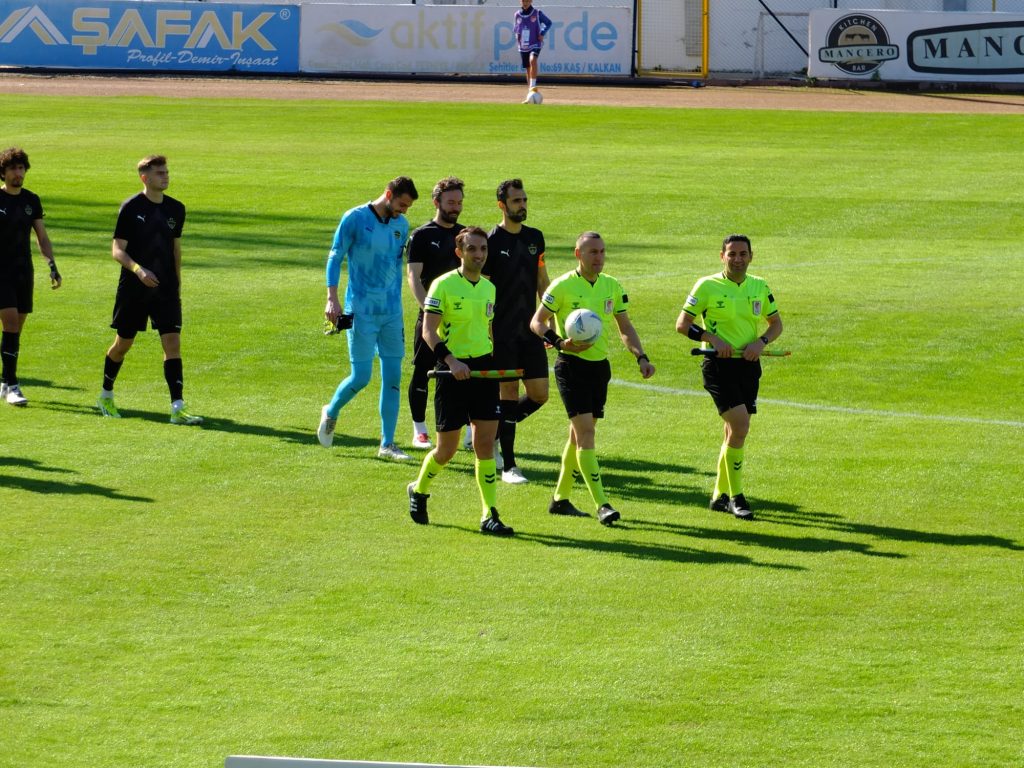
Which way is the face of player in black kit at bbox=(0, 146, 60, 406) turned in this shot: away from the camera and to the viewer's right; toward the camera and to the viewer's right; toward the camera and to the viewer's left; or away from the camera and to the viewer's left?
toward the camera and to the viewer's right

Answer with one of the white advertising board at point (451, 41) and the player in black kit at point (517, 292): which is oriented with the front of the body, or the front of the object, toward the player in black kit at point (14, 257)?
the white advertising board

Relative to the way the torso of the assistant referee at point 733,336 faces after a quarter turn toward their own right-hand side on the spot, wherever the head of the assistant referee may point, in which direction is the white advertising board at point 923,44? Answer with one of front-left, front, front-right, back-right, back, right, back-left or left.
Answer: right

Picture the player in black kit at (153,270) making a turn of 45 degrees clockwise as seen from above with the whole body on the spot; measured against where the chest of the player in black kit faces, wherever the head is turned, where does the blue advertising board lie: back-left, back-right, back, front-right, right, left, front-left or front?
back

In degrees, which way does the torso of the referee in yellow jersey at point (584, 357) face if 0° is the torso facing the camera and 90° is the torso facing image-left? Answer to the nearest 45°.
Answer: approximately 315°

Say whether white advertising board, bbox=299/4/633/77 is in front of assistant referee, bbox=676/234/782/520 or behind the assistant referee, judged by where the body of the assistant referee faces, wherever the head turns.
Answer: behind

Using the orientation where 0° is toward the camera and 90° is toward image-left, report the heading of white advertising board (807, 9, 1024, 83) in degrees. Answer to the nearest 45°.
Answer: approximately 0°

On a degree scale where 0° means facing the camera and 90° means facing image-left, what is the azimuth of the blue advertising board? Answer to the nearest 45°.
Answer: approximately 0°

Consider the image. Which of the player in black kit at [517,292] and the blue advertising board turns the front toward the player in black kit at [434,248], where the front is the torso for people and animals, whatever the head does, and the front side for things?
the blue advertising board

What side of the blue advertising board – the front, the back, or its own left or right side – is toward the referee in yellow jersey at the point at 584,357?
front
